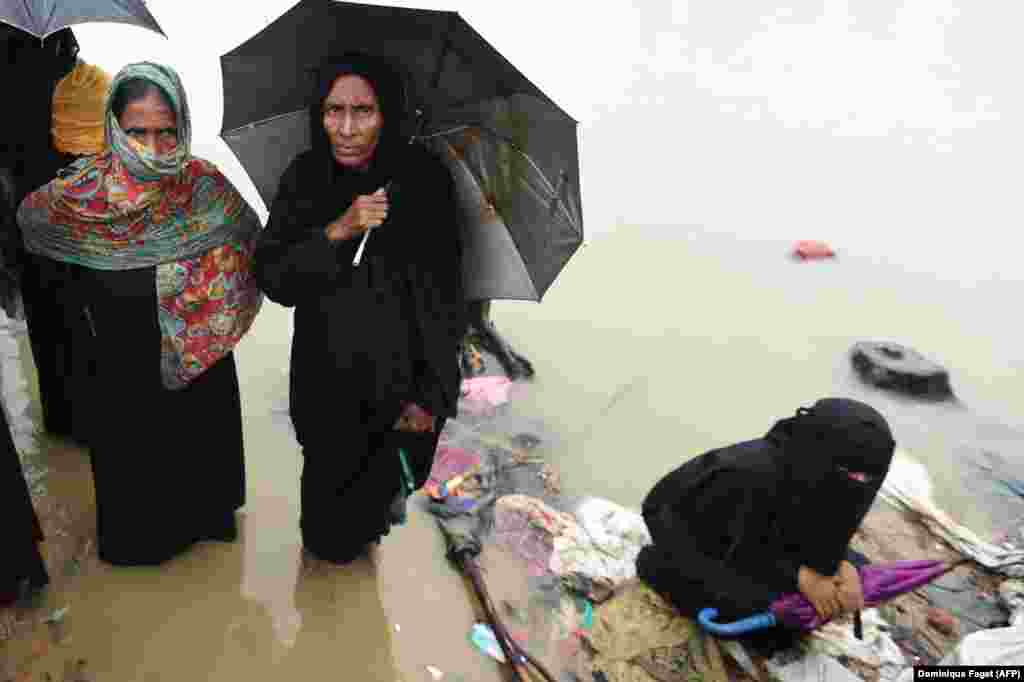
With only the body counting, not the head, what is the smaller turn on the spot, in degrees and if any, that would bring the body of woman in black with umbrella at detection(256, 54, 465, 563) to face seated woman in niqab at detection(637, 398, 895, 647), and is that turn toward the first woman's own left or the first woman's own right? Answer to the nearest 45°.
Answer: approximately 90° to the first woman's own left

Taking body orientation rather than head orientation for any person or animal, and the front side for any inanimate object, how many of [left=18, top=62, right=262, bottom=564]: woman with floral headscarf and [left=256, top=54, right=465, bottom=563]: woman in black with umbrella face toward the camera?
2

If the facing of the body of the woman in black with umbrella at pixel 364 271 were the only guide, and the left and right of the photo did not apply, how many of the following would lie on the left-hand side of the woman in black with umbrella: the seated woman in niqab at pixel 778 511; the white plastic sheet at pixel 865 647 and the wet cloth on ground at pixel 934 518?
3

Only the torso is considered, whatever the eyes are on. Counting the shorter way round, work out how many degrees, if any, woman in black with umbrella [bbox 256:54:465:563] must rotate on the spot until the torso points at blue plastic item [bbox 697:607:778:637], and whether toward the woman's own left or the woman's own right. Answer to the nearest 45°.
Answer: approximately 90° to the woman's own left

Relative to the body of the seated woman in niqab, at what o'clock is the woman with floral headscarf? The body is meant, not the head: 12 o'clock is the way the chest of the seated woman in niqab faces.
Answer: The woman with floral headscarf is roughly at 4 o'clock from the seated woman in niqab.

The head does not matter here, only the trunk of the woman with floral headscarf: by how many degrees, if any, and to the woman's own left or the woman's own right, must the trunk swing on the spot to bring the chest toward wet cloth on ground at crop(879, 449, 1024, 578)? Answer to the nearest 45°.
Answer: approximately 90° to the woman's own left

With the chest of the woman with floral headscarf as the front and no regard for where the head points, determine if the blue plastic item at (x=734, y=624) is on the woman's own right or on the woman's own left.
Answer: on the woman's own left

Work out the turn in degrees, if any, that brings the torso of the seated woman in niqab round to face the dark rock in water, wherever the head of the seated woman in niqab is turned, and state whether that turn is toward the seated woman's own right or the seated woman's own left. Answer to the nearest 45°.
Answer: approximately 135° to the seated woman's own left

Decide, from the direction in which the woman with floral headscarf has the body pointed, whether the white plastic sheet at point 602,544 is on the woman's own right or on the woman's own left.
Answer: on the woman's own left

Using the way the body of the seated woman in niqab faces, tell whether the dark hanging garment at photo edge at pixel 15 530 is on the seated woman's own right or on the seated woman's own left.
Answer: on the seated woman's own right
